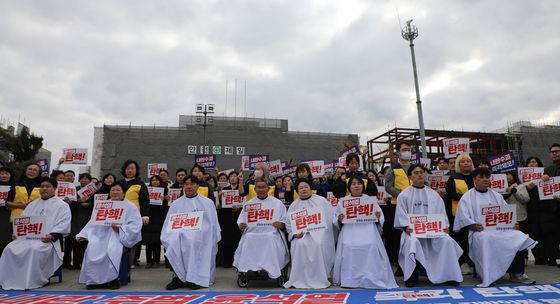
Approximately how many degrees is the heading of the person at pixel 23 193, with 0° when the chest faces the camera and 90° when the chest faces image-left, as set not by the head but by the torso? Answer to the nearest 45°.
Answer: approximately 0°

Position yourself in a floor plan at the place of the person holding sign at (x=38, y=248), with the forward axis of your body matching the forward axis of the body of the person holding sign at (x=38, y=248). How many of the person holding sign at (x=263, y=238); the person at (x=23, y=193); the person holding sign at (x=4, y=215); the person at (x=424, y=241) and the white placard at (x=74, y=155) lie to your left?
2

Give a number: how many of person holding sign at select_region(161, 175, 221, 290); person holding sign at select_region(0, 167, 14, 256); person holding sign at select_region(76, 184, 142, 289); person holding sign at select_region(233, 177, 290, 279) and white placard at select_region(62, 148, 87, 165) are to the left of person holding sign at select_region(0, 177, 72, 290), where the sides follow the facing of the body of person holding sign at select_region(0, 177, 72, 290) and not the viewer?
3

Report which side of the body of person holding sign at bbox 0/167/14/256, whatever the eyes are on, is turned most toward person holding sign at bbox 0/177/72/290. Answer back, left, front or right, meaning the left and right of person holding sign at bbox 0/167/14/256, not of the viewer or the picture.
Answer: front

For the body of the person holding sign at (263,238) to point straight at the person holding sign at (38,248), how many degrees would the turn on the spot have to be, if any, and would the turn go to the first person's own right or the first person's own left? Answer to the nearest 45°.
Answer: approximately 90° to the first person's own right

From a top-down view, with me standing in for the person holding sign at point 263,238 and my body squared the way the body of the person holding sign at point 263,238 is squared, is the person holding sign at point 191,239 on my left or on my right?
on my right

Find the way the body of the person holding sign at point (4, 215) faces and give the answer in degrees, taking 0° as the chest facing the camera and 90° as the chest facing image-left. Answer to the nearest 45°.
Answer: approximately 0°

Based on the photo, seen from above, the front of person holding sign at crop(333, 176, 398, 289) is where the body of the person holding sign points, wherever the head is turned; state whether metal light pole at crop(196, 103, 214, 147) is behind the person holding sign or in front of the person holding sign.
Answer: behind

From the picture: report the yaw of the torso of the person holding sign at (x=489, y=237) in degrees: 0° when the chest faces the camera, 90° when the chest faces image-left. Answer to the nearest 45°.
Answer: approximately 315°

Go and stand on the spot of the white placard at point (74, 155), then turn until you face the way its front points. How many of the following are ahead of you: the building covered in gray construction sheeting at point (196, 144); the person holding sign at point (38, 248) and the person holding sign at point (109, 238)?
2
